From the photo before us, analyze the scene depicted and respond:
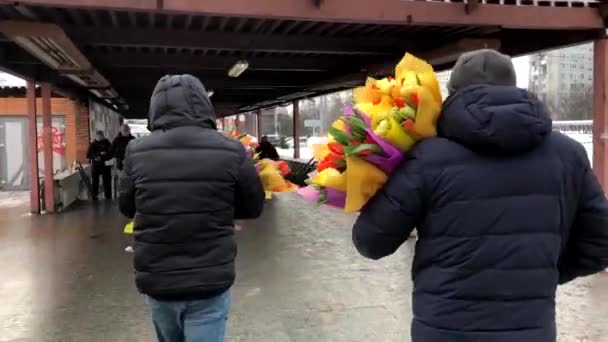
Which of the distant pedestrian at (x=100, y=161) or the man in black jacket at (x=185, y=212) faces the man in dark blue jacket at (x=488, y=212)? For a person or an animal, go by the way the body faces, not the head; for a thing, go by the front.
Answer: the distant pedestrian

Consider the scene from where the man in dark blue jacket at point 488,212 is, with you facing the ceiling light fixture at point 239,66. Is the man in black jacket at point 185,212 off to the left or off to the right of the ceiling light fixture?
left

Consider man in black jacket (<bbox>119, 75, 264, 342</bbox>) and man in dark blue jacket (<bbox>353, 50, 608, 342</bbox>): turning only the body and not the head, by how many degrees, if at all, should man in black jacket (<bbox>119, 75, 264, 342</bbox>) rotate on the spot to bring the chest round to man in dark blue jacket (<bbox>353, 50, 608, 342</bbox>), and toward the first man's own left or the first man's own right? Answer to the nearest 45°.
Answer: approximately 135° to the first man's own right

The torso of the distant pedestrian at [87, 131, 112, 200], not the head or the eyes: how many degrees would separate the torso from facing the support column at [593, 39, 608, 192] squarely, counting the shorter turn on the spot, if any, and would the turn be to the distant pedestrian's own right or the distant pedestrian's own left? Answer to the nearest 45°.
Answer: approximately 45° to the distant pedestrian's own left

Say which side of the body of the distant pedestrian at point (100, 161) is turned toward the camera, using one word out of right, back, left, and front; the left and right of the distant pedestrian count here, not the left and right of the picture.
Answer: front

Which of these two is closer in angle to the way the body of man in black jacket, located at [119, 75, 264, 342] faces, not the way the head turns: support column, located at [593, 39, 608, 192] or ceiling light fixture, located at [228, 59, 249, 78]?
the ceiling light fixture

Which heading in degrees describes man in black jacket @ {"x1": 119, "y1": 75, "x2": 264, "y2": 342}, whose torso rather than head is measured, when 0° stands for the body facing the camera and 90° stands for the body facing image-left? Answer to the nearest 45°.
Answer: approximately 180°

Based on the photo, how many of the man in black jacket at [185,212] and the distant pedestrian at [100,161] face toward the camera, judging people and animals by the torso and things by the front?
1

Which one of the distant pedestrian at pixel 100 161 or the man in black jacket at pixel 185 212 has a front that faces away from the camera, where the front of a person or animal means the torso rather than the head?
the man in black jacket

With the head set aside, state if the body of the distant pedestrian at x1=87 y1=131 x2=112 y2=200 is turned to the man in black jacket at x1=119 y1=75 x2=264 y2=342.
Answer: yes

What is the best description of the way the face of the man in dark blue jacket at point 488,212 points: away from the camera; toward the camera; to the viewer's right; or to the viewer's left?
away from the camera

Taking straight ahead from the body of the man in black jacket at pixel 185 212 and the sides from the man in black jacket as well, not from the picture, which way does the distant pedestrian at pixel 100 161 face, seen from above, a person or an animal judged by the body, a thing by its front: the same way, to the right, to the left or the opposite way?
the opposite way

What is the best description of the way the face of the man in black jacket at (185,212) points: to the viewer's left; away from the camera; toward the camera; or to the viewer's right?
away from the camera

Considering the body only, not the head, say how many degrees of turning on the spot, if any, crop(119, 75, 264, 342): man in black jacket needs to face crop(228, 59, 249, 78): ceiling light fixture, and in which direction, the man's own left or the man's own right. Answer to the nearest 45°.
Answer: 0° — they already face it

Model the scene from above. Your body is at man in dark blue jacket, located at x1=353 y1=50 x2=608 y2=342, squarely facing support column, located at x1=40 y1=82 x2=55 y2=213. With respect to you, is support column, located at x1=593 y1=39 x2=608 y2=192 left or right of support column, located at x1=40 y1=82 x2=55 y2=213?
right
